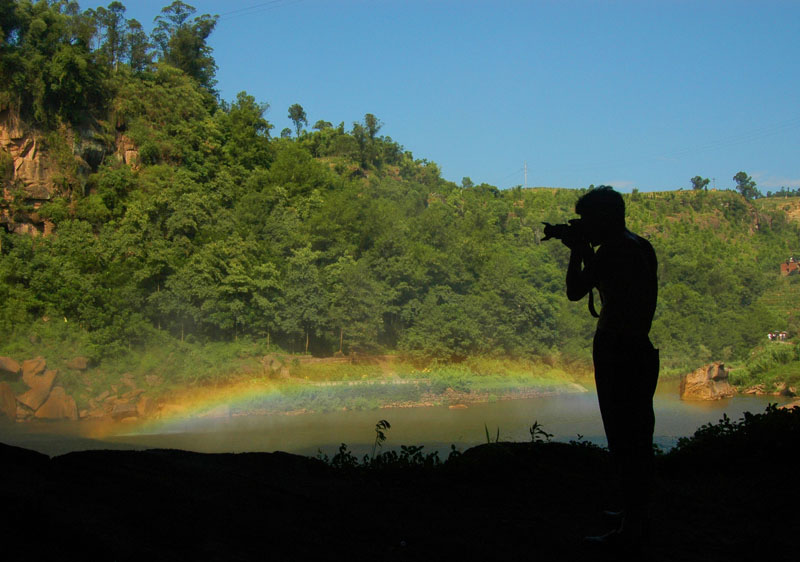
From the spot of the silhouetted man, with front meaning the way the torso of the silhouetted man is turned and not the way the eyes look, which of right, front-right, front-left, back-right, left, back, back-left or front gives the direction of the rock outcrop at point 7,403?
front-right

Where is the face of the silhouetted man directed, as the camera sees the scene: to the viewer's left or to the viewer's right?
to the viewer's left

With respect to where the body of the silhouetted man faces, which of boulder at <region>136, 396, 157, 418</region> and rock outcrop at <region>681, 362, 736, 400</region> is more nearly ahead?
the boulder

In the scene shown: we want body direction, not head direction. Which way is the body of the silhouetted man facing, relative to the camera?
to the viewer's left

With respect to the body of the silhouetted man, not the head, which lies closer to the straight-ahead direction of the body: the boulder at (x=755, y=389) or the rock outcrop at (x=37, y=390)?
the rock outcrop

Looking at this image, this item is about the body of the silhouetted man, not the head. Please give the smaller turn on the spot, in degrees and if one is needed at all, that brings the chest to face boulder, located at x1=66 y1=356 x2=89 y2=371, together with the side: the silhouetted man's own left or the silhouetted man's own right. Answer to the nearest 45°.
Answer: approximately 45° to the silhouetted man's own right

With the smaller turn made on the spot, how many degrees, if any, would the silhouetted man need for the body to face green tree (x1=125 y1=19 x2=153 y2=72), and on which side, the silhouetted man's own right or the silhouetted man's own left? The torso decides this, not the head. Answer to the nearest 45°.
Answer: approximately 45° to the silhouetted man's own right
